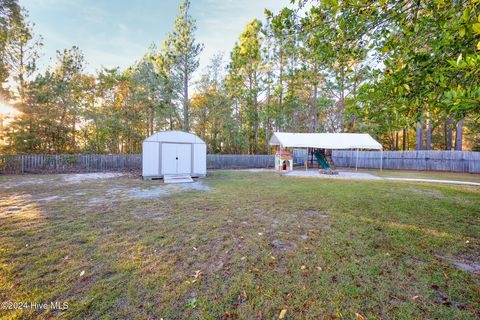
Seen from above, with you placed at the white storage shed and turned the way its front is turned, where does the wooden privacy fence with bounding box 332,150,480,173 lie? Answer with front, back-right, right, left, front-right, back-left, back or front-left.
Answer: left

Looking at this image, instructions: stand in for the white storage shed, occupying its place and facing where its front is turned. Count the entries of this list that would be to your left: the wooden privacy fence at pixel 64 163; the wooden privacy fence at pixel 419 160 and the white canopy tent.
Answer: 2

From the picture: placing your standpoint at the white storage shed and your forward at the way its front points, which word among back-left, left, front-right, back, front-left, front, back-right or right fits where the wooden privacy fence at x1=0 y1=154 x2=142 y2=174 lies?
back-right

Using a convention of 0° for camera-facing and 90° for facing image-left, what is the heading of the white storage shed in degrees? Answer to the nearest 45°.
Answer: approximately 0°

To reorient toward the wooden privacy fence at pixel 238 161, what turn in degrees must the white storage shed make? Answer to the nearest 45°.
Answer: approximately 135° to its left

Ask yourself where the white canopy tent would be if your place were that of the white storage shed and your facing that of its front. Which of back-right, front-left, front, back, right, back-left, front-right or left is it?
left
